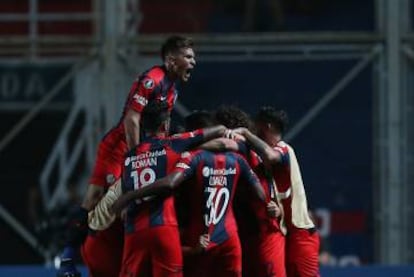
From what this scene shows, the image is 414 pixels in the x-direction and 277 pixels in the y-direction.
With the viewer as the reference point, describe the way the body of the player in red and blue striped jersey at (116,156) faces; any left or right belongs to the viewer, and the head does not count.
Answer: facing to the right of the viewer

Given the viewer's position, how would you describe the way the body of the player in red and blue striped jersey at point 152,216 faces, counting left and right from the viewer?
facing away from the viewer and to the right of the viewer

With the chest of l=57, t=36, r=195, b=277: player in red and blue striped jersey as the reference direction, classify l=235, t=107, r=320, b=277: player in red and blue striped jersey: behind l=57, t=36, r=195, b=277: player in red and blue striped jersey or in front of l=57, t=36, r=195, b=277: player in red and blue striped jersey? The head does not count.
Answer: in front

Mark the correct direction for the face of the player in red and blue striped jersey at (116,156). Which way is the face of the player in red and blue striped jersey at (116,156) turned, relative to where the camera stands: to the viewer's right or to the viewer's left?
to the viewer's right
